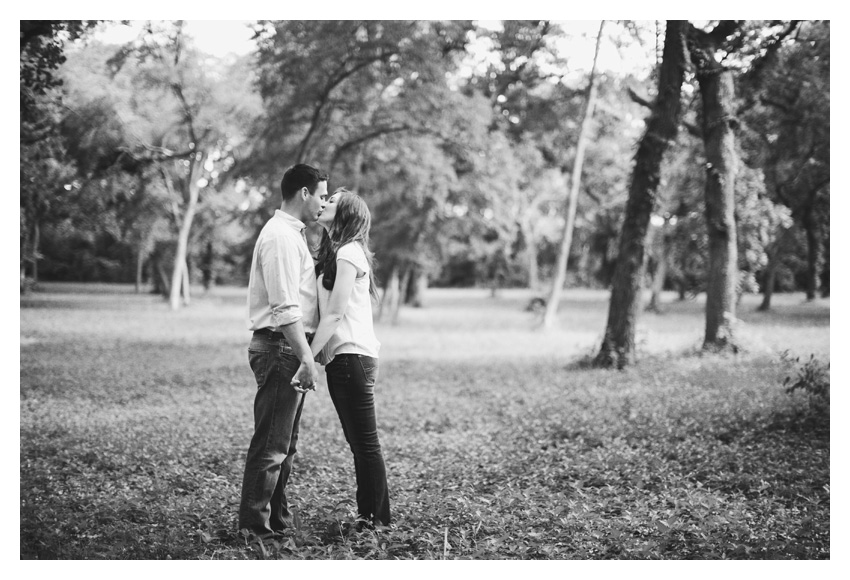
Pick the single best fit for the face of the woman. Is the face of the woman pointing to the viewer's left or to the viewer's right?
to the viewer's left

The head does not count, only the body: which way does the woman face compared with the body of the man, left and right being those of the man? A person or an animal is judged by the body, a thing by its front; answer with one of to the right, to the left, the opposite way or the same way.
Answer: the opposite way

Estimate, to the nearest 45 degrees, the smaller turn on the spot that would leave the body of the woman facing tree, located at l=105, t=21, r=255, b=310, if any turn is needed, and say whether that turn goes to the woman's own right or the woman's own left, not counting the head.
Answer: approximately 90° to the woman's own right

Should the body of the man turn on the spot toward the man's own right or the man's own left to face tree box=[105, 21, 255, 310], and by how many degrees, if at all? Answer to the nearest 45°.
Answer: approximately 90° to the man's own left

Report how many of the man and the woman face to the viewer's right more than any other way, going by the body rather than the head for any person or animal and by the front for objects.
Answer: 1

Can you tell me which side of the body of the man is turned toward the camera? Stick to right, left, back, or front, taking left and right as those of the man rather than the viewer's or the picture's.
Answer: right

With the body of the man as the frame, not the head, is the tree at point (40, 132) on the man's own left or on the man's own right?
on the man's own left

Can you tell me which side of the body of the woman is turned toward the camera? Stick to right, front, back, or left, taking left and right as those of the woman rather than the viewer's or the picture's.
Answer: left

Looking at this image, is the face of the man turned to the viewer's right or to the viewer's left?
to the viewer's right
